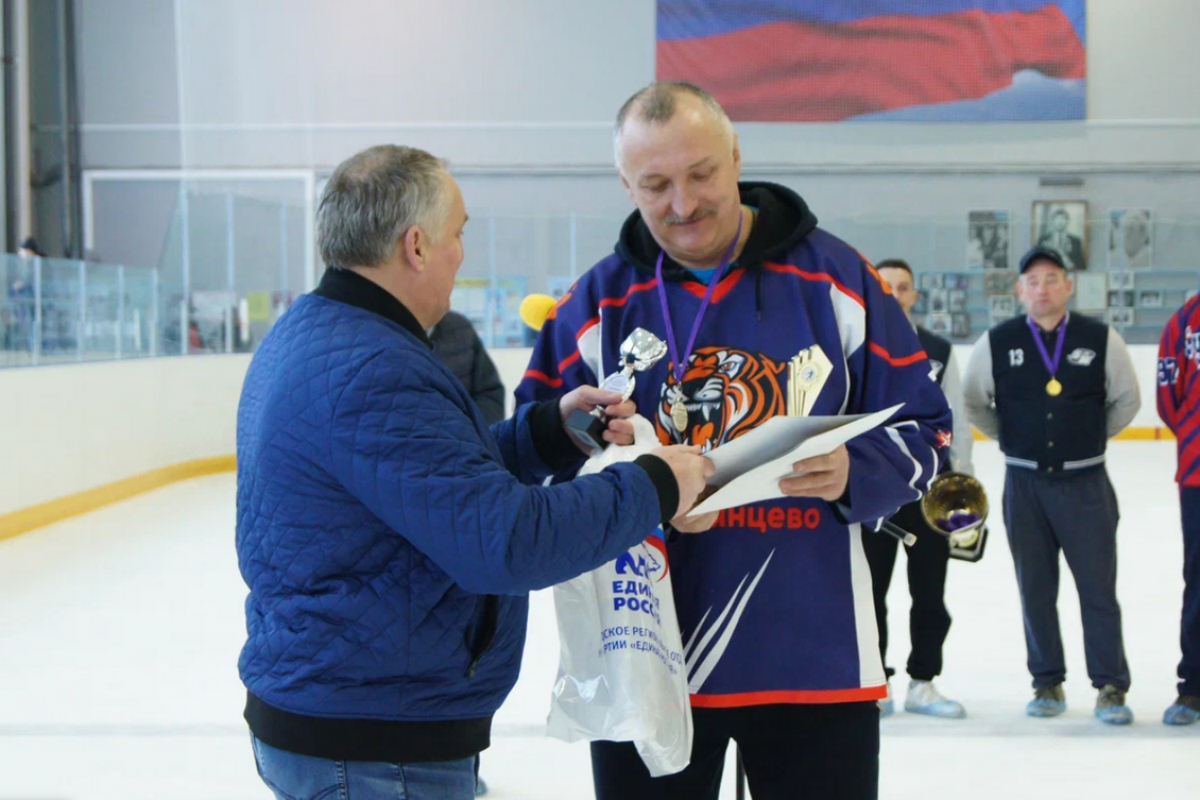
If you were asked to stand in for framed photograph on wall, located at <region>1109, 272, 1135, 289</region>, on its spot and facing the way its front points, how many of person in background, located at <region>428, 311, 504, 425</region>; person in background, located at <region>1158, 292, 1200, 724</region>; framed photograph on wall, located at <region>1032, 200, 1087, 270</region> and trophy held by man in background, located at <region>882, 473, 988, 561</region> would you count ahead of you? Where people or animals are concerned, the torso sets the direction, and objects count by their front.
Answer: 3

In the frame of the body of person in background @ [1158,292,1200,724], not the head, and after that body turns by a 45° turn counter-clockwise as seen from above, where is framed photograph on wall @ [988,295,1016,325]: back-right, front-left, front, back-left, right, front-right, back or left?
back-left

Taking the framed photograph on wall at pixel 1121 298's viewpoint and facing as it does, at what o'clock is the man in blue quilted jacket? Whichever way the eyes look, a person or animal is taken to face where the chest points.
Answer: The man in blue quilted jacket is roughly at 12 o'clock from the framed photograph on wall.

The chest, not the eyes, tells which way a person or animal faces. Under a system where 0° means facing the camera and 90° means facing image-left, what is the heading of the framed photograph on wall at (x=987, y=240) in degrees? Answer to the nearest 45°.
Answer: approximately 0°

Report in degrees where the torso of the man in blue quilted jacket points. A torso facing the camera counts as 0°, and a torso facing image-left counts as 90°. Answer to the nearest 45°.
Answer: approximately 225°

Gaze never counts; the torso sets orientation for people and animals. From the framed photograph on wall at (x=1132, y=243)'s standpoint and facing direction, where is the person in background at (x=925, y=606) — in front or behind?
in front

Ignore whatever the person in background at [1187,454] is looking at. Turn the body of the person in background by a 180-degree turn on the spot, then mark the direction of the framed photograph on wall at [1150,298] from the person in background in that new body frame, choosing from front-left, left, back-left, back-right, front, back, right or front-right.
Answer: front
